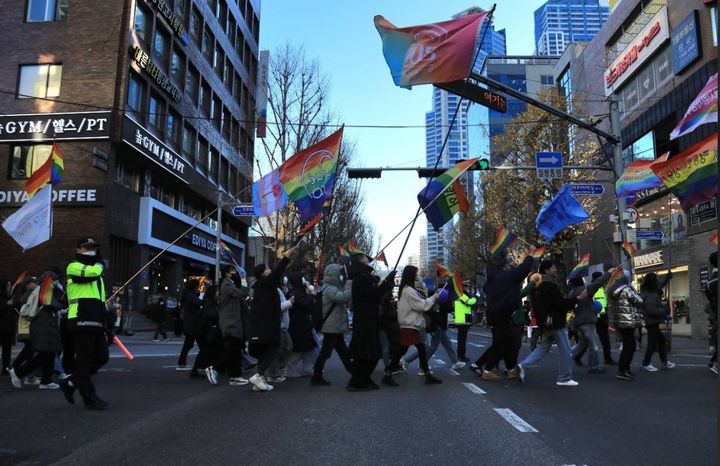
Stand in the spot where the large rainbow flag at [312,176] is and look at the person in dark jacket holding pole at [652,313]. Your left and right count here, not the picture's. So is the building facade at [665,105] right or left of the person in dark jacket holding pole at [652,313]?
left

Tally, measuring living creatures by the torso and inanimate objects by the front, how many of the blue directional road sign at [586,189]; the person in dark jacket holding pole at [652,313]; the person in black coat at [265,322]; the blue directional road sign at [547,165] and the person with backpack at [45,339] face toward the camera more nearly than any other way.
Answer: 2

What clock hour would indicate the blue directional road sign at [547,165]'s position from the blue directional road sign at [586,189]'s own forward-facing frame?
the blue directional road sign at [547,165] is roughly at 4 o'clock from the blue directional road sign at [586,189].
